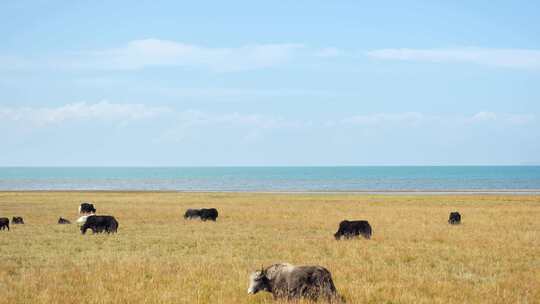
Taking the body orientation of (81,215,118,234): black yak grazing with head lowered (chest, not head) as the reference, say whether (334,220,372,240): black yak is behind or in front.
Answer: behind

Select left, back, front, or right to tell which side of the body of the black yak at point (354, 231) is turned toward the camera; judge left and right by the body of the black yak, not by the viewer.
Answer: left

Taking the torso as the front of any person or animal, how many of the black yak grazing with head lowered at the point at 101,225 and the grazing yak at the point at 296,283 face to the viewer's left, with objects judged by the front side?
2

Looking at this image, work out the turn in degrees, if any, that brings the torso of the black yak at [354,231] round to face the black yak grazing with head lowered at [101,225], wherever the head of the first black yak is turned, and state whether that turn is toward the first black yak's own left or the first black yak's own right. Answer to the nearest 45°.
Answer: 0° — it already faces it

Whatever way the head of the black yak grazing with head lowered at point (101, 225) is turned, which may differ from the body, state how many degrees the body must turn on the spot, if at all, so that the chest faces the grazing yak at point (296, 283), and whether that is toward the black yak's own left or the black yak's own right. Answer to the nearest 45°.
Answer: approximately 90° to the black yak's own left

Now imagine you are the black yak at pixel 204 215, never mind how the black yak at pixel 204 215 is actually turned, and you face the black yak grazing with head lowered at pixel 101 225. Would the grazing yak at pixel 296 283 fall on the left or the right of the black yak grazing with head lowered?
left

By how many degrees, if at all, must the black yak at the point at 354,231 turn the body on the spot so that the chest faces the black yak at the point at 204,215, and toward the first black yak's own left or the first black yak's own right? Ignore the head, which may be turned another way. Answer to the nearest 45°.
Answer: approximately 45° to the first black yak's own right

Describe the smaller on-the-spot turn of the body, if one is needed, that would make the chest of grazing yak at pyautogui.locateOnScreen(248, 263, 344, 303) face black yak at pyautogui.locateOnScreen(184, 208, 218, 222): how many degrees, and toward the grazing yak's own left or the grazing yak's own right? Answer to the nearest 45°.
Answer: approximately 90° to the grazing yak's own right

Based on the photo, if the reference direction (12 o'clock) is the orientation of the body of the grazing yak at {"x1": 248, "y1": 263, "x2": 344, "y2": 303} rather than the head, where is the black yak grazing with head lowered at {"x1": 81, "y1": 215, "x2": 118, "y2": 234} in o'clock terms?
The black yak grazing with head lowered is roughly at 2 o'clock from the grazing yak.

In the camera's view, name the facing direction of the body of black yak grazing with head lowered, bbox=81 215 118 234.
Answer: to the viewer's left

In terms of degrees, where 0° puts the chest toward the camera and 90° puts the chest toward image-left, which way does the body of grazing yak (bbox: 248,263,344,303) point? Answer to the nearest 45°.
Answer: approximately 90°

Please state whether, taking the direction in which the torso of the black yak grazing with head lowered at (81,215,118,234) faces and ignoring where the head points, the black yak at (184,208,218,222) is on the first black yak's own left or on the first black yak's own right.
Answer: on the first black yak's own right

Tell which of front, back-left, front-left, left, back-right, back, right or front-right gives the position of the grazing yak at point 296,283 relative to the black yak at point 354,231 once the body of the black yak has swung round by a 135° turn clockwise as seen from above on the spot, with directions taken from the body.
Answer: back-right
